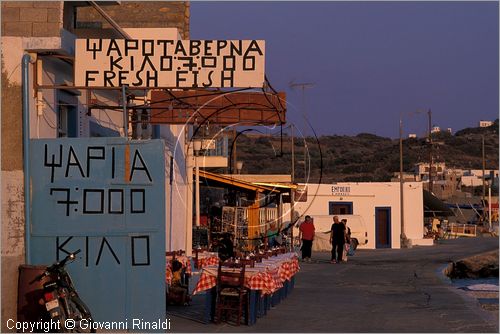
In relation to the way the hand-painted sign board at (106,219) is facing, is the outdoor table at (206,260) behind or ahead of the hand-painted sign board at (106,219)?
behind

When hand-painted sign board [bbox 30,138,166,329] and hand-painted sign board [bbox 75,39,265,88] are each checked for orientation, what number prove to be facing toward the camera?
2

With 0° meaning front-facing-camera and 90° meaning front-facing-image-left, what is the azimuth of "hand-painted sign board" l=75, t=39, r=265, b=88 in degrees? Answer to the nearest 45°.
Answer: approximately 0°

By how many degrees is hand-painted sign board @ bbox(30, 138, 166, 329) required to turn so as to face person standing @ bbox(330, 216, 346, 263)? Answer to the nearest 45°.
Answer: approximately 135° to its left

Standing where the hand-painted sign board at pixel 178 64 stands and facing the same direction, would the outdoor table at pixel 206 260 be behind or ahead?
behind

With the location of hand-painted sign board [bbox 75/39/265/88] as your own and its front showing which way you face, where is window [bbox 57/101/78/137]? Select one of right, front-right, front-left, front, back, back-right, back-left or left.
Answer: back-right
